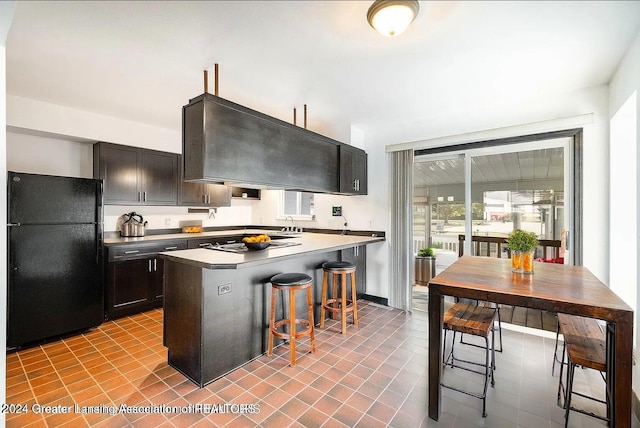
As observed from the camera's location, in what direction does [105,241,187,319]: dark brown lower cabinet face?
facing the viewer and to the right of the viewer

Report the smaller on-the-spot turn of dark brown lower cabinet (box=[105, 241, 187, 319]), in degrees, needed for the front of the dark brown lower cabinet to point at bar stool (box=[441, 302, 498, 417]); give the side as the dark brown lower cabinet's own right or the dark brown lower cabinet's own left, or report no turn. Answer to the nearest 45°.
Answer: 0° — it already faces it

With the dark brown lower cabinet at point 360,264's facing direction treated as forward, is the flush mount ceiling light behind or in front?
in front

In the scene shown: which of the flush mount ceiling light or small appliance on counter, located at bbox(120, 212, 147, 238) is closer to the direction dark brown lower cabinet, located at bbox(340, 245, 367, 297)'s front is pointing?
the flush mount ceiling light

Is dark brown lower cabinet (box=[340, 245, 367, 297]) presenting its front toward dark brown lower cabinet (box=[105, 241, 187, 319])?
no

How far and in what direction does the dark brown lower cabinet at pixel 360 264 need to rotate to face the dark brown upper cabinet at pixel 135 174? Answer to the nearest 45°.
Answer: approximately 135° to its right

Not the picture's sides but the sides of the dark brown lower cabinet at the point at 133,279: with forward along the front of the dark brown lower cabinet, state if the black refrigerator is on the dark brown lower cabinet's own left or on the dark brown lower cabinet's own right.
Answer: on the dark brown lower cabinet's own right

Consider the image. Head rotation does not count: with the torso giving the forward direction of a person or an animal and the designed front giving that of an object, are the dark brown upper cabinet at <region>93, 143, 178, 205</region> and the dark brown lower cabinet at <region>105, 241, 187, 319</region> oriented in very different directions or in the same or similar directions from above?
same or similar directions

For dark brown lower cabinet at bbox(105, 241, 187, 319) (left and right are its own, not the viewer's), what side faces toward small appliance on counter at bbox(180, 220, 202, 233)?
left

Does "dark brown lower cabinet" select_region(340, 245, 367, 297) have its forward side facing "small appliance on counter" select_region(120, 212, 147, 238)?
no

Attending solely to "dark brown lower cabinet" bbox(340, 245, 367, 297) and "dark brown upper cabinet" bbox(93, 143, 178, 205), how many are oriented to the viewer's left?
0

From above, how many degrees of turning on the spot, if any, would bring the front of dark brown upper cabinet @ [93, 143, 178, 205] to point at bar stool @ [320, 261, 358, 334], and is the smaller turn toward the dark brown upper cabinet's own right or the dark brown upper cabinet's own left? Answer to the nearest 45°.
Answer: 0° — it already faces it

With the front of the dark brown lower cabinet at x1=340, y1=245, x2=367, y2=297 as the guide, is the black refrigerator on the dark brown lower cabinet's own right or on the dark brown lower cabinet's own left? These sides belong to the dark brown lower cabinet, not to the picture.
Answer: on the dark brown lower cabinet's own right

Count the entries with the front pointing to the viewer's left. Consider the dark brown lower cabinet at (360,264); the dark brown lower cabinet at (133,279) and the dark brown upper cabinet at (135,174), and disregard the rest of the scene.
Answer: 0
